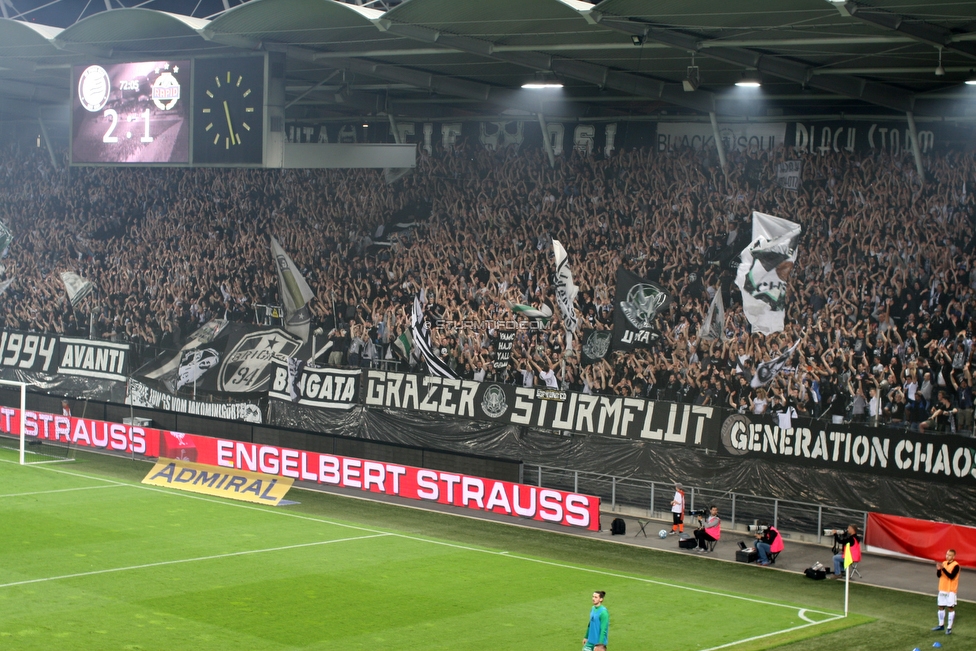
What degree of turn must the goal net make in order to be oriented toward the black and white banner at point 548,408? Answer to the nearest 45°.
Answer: approximately 90° to its left

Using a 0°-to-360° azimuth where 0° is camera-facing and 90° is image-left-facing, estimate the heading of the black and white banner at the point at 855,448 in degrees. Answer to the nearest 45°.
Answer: approximately 0°

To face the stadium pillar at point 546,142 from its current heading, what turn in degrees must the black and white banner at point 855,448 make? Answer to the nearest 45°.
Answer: approximately 135° to its right

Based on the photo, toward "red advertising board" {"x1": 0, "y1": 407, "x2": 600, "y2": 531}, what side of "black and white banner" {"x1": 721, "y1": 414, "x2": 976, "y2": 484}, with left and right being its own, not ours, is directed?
right

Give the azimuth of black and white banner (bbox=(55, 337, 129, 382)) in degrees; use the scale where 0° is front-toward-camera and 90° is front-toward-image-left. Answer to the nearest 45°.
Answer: approximately 0°

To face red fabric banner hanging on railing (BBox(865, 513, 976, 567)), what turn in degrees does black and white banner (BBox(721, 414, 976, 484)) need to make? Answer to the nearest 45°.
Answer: approximately 45° to its left

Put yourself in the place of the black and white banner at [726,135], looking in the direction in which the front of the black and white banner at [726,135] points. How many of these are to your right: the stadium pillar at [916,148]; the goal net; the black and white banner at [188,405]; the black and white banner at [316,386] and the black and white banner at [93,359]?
4

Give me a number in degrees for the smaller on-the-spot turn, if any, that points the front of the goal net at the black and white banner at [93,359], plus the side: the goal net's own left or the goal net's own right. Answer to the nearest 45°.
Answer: approximately 180°
